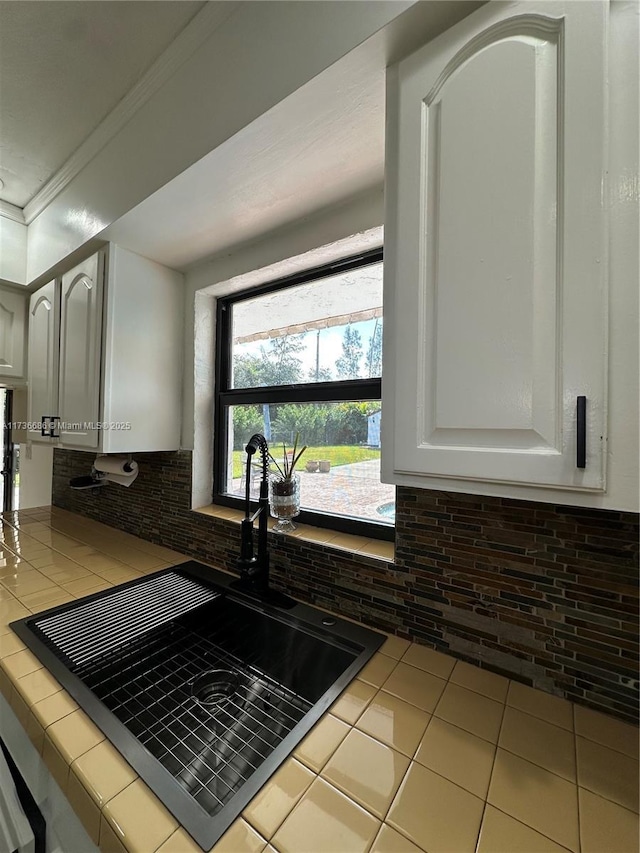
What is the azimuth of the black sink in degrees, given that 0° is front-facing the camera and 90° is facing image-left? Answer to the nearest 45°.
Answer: approximately 45°

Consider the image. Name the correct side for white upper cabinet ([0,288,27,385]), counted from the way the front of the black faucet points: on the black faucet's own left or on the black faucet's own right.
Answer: on the black faucet's own right

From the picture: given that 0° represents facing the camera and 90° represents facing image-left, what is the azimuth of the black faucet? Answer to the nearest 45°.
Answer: approximately 45°

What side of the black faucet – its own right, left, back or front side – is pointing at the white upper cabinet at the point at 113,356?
right

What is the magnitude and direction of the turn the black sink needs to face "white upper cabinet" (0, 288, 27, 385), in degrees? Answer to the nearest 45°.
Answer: approximately 90° to its right
